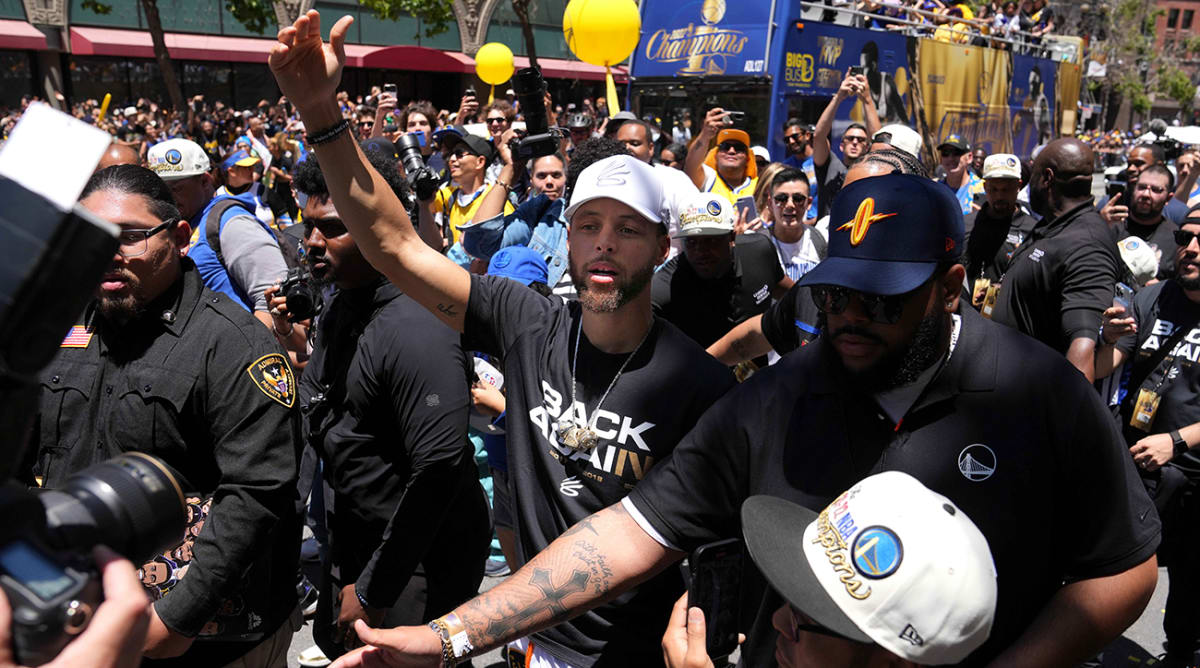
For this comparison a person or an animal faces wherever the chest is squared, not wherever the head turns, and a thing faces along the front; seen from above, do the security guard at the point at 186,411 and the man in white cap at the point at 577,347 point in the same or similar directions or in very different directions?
same or similar directions

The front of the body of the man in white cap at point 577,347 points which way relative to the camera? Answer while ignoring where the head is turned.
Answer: toward the camera

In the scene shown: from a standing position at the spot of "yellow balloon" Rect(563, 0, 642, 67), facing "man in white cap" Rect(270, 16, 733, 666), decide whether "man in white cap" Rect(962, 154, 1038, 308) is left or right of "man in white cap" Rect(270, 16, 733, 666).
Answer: left

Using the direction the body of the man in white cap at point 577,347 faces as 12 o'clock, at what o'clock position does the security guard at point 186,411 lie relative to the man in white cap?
The security guard is roughly at 3 o'clock from the man in white cap.

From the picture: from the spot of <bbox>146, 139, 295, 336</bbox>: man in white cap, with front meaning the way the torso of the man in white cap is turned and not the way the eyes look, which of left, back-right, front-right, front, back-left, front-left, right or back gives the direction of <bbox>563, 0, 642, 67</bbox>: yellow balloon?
back

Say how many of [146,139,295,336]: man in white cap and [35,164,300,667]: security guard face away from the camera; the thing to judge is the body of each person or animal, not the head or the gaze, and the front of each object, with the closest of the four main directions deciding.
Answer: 0

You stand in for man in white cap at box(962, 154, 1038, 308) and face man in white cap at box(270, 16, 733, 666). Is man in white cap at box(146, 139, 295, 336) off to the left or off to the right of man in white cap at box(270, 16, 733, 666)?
right

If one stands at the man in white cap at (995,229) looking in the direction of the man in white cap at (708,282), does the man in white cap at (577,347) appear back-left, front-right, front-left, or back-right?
front-left

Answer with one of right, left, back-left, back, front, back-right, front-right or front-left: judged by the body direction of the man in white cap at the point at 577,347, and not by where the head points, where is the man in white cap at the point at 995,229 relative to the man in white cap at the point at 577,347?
back-left

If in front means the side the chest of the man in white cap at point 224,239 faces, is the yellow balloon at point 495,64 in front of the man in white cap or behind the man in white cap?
behind

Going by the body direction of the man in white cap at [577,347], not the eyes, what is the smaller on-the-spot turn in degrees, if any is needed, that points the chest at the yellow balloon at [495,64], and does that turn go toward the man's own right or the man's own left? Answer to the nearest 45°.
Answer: approximately 180°

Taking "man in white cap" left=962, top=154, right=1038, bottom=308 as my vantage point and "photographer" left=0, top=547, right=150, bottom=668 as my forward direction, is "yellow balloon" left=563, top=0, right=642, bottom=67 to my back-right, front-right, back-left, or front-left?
back-right

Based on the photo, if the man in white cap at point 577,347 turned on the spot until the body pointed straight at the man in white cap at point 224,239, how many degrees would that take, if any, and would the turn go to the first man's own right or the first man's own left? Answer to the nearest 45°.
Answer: approximately 135° to the first man's own right

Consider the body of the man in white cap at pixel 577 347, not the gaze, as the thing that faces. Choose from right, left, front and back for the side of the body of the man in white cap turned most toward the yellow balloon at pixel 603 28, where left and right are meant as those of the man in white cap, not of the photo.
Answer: back

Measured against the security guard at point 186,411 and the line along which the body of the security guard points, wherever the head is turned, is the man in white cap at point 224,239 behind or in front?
behind

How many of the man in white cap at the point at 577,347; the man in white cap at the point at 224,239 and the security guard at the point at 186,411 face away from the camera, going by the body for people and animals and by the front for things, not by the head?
0

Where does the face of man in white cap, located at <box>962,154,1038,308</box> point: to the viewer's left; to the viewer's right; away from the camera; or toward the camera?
toward the camera

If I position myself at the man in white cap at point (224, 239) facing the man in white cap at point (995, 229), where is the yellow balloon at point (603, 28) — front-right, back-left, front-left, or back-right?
front-left

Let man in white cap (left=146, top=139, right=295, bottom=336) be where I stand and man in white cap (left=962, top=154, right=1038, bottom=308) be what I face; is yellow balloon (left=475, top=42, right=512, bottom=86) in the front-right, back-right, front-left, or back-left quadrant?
front-left

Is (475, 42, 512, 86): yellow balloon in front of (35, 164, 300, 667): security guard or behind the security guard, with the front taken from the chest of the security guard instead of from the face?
behind

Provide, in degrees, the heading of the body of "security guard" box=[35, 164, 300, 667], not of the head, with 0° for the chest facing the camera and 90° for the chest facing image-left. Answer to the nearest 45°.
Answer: approximately 45°

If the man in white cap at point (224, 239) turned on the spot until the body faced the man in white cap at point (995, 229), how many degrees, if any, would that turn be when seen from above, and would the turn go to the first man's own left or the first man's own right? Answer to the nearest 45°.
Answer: approximately 135° to the first man's own left
